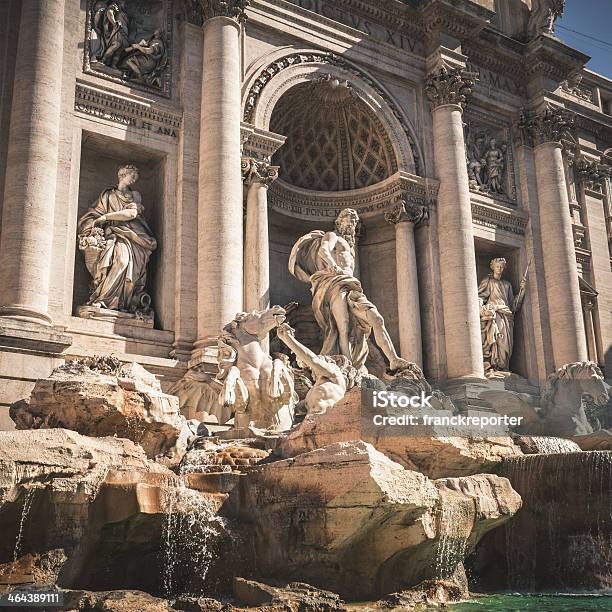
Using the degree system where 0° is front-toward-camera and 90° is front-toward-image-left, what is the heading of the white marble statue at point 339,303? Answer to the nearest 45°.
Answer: approximately 315°

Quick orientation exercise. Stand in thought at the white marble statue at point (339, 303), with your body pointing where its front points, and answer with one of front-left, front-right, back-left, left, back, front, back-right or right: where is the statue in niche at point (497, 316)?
left

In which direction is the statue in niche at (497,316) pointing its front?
toward the camera

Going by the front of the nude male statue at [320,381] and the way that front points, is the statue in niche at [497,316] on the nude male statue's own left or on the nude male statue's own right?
on the nude male statue's own right

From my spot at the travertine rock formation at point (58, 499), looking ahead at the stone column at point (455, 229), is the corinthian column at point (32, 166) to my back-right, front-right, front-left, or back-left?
front-left

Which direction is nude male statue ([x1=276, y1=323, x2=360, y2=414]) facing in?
to the viewer's left

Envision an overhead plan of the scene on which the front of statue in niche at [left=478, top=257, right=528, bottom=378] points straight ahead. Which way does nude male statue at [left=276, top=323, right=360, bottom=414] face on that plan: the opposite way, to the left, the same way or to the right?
to the right

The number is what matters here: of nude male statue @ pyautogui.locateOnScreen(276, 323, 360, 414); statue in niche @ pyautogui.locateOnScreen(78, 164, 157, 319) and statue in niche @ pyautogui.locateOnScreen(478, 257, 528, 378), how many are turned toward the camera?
2

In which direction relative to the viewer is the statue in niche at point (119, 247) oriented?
toward the camera

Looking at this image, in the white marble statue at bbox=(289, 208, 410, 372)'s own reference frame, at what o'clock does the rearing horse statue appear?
The rearing horse statue is roughly at 2 o'clock from the white marble statue.

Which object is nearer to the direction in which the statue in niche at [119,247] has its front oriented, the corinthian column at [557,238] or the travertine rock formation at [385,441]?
the travertine rock formation

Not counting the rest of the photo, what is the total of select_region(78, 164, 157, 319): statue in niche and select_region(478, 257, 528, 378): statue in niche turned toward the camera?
2

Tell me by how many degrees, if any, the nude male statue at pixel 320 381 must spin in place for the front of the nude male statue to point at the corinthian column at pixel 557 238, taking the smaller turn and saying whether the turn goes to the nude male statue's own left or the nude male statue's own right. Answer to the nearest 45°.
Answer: approximately 135° to the nude male statue's own right
